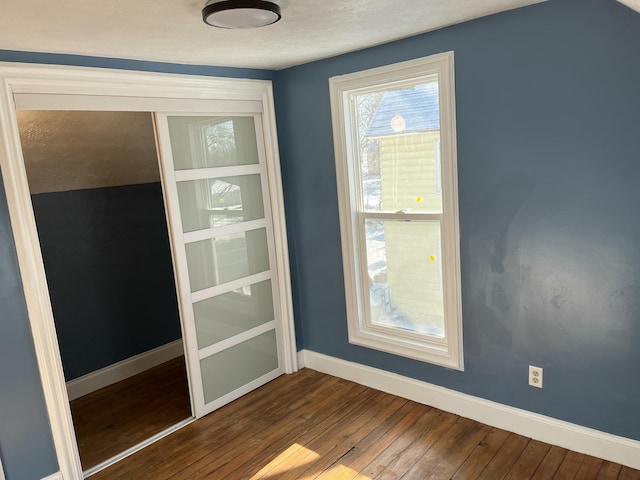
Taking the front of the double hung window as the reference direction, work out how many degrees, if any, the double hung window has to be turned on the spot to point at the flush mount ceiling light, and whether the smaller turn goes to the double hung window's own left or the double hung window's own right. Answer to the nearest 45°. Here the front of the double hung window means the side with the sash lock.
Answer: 0° — it already faces it
